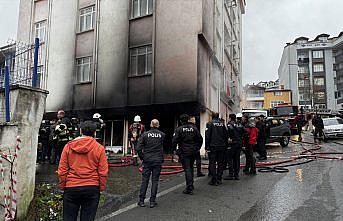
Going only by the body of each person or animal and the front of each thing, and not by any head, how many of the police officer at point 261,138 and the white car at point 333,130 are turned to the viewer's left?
1

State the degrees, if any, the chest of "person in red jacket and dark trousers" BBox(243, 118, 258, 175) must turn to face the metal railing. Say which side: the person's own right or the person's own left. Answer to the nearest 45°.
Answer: approximately 90° to the person's own left

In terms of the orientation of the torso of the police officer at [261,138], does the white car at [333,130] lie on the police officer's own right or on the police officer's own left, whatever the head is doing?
on the police officer's own right

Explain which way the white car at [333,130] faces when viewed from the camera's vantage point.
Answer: facing the viewer

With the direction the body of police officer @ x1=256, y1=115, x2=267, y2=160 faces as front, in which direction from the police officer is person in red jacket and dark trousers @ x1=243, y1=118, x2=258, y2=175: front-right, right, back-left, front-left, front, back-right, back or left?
left

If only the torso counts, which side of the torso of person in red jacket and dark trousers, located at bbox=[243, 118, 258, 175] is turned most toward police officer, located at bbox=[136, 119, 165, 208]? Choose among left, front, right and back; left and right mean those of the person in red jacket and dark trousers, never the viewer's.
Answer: left

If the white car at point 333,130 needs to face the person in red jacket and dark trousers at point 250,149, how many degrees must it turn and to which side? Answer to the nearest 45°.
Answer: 0° — it already faces them

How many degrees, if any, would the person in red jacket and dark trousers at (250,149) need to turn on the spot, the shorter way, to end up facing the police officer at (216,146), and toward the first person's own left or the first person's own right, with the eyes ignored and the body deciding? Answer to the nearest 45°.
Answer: approximately 90° to the first person's own left

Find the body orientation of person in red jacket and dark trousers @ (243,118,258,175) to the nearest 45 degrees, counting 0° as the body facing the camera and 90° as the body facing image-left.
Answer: approximately 135°

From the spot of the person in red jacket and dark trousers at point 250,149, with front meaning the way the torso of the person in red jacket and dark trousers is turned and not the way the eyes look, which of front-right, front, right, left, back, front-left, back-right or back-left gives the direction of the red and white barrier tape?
left

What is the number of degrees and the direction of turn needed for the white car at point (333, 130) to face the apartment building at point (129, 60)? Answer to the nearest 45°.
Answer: approximately 45° to its right

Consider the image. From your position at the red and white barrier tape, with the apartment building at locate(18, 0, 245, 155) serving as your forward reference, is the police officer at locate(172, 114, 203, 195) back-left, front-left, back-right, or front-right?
front-right
